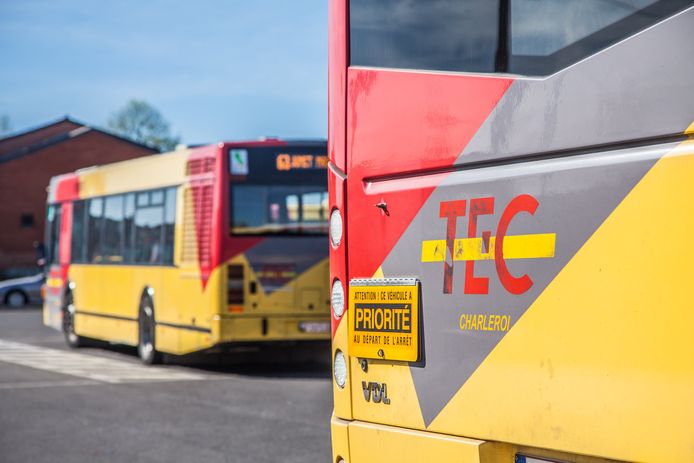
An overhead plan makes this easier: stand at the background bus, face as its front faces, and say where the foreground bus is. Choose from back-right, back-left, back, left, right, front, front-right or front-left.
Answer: back-left

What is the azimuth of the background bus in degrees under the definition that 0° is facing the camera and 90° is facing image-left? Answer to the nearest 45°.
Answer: approximately 135°
